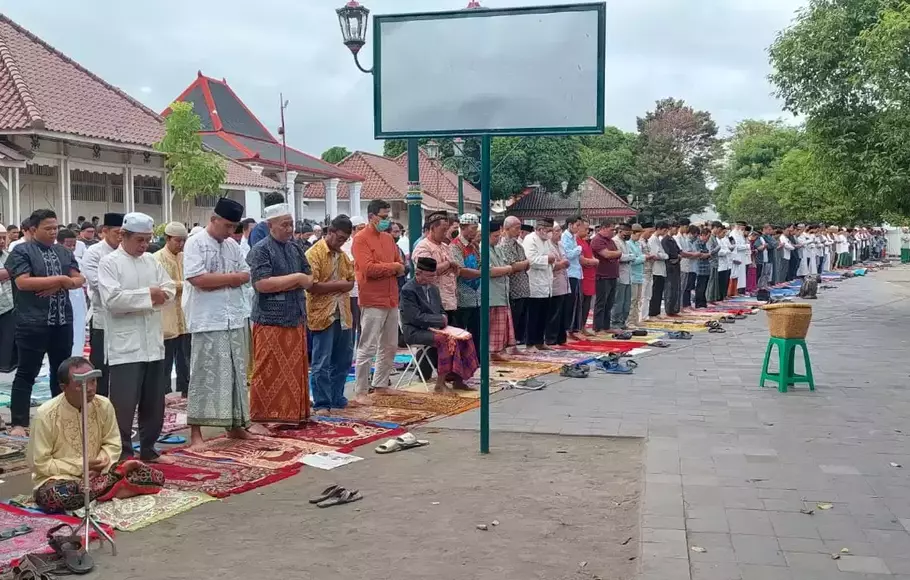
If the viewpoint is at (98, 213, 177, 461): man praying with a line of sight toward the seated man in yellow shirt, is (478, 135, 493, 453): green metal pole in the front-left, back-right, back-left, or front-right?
back-left

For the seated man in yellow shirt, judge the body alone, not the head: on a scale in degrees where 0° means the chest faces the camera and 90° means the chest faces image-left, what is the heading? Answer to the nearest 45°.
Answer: approximately 315°

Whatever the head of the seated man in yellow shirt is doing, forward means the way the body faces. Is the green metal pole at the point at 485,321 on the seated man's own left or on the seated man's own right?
on the seated man's own left

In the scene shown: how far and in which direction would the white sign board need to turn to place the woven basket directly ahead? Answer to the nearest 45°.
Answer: approximately 135° to its left

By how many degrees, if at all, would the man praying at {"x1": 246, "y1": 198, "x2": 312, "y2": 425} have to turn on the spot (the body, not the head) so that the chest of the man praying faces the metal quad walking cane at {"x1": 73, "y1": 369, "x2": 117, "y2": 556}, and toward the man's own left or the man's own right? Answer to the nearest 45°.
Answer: approximately 45° to the man's own right
